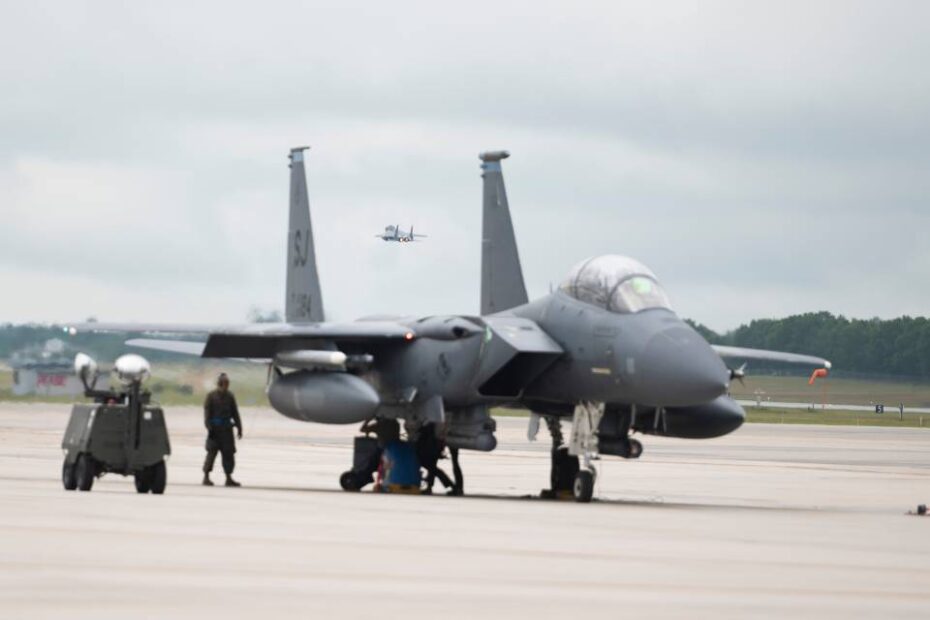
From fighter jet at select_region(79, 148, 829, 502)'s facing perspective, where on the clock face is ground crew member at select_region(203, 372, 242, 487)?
The ground crew member is roughly at 5 o'clock from the fighter jet.

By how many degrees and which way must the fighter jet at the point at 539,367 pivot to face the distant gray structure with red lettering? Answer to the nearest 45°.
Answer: approximately 180°

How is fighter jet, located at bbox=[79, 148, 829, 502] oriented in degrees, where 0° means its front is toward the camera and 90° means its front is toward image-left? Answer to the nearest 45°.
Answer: approximately 315°
